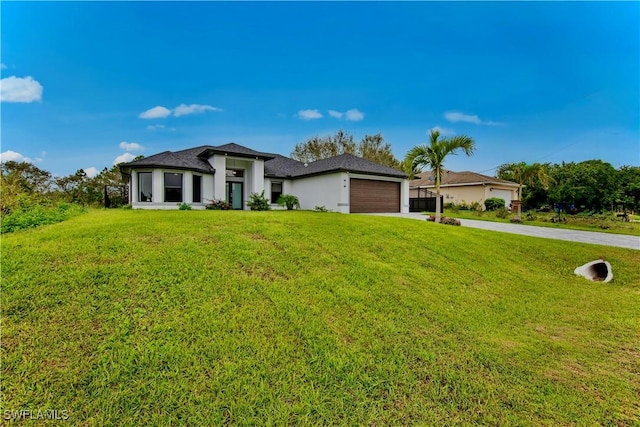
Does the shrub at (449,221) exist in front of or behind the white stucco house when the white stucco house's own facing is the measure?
in front

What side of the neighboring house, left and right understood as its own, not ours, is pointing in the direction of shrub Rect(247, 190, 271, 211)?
right

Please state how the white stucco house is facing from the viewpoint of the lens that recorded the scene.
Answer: facing the viewer and to the right of the viewer

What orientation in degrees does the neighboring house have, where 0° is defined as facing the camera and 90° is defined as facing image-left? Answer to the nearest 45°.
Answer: approximately 315°

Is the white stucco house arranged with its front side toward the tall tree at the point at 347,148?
no

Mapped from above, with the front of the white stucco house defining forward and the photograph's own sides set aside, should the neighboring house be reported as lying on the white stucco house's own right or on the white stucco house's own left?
on the white stucco house's own left

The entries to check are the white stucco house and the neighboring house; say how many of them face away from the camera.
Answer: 0

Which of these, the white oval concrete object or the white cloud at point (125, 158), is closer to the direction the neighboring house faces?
the white oval concrete object

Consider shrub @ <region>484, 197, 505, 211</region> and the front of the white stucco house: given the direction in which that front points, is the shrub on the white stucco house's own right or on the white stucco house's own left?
on the white stucco house's own left

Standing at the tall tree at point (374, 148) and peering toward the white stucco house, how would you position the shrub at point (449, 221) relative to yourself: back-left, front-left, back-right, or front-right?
front-left

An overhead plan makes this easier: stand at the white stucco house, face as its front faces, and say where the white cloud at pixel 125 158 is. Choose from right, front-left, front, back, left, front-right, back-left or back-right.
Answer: back

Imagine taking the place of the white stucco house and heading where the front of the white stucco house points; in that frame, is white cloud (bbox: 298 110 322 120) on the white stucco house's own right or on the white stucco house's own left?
on the white stucco house's own left

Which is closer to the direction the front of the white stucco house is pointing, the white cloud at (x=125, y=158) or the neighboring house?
the neighboring house
